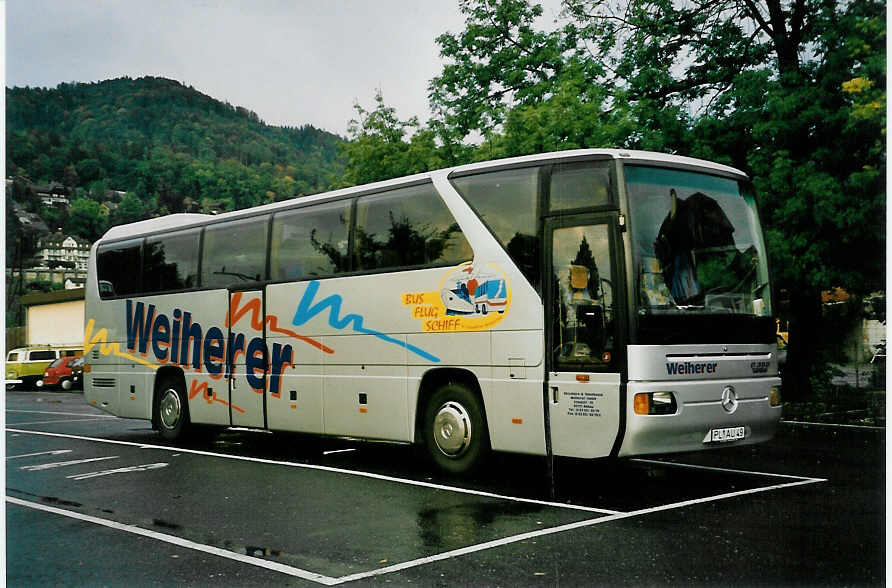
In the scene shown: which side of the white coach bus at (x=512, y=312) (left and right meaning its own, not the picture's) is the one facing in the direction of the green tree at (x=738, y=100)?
left

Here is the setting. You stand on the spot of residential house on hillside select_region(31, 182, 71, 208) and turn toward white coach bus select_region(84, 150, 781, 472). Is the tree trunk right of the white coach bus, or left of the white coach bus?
left

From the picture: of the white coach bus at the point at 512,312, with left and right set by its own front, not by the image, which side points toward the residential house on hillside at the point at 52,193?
back

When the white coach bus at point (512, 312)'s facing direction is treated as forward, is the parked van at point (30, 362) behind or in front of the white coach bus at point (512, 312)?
behind

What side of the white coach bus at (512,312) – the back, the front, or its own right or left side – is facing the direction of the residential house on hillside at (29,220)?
back

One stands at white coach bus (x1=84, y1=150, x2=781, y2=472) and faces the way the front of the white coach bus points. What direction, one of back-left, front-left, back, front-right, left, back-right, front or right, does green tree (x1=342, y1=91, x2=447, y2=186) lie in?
back-left

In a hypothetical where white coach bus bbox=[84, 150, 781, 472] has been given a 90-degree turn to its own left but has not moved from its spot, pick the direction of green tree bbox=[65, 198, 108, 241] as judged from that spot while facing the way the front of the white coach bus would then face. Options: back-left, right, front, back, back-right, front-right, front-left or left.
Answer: left

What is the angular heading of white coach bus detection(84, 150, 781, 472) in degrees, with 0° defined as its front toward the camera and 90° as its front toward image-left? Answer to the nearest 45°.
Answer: approximately 315°

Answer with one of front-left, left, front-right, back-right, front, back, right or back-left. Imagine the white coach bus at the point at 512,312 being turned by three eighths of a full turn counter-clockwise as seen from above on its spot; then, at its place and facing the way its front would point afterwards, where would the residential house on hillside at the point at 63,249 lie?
front-left

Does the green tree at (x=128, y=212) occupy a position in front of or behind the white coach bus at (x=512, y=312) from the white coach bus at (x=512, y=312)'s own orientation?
behind

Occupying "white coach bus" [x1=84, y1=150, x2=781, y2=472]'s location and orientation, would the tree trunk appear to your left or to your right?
on your left
